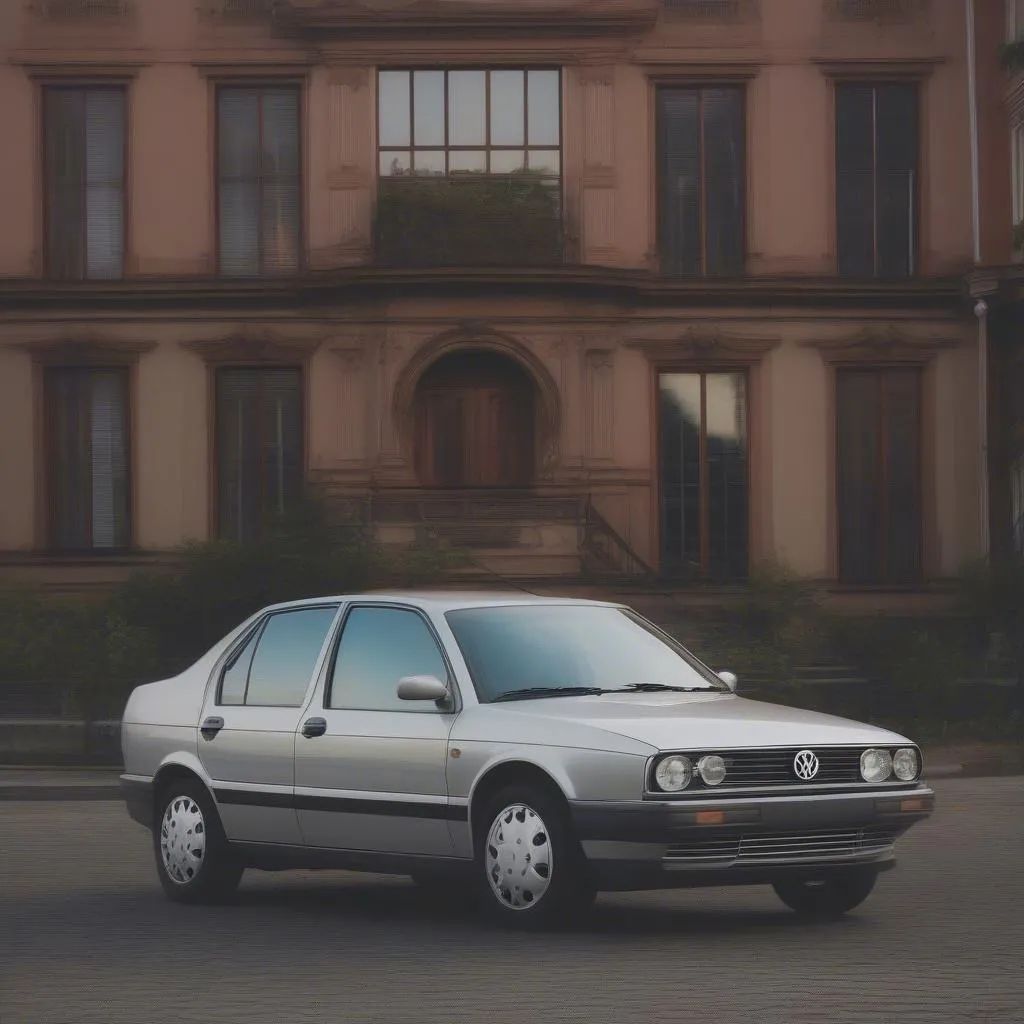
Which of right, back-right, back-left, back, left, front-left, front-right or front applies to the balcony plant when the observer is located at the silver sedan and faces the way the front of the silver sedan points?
back-left

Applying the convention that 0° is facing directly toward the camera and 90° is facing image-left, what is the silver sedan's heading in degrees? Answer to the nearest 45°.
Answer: approximately 315°
